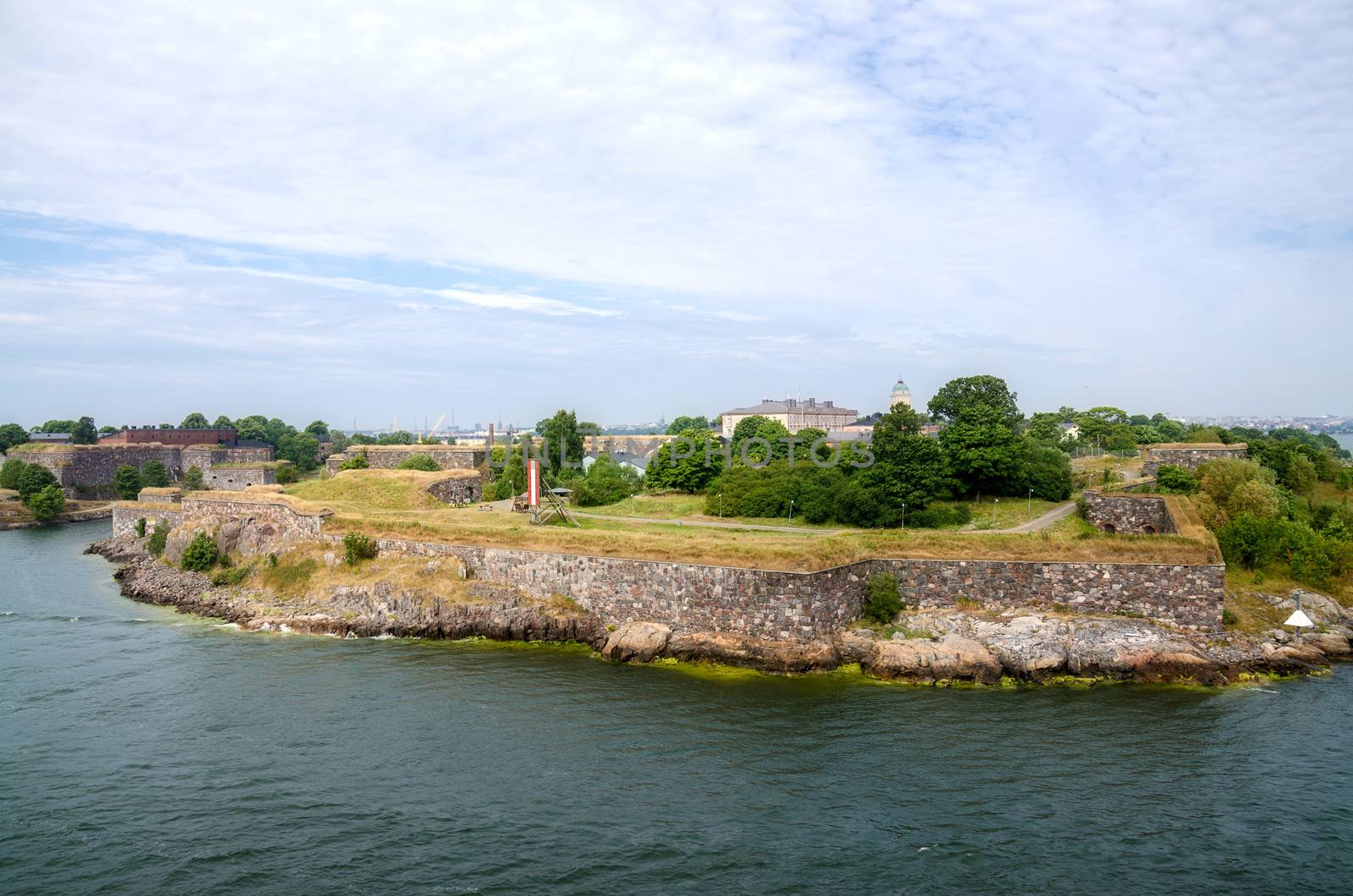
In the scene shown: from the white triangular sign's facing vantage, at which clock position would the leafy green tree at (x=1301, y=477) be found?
The leafy green tree is roughly at 6 o'clock from the white triangular sign.

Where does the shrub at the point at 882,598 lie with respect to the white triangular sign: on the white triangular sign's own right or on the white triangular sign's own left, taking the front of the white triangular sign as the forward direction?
on the white triangular sign's own right

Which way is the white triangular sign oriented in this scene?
toward the camera

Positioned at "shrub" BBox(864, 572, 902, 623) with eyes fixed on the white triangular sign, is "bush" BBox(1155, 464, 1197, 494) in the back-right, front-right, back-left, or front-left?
front-left

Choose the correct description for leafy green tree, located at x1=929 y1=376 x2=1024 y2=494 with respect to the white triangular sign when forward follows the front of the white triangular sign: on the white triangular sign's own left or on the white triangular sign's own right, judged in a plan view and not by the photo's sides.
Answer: on the white triangular sign's own right

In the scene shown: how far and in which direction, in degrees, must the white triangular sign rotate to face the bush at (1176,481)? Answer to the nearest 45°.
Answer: approximately 180°

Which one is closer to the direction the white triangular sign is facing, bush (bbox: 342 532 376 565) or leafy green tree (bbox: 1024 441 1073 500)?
the bush

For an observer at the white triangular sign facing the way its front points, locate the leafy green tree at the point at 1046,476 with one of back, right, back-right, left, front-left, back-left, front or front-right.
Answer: back-right

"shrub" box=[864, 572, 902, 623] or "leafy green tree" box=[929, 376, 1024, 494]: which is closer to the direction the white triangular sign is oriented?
the shrub

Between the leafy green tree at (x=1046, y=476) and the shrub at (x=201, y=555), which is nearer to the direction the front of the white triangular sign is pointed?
the shrub

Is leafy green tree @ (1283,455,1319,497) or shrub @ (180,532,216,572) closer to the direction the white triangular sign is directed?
the shrub

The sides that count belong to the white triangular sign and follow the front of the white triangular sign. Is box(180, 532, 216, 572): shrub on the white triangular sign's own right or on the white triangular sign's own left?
on the white triangular sign's own right
